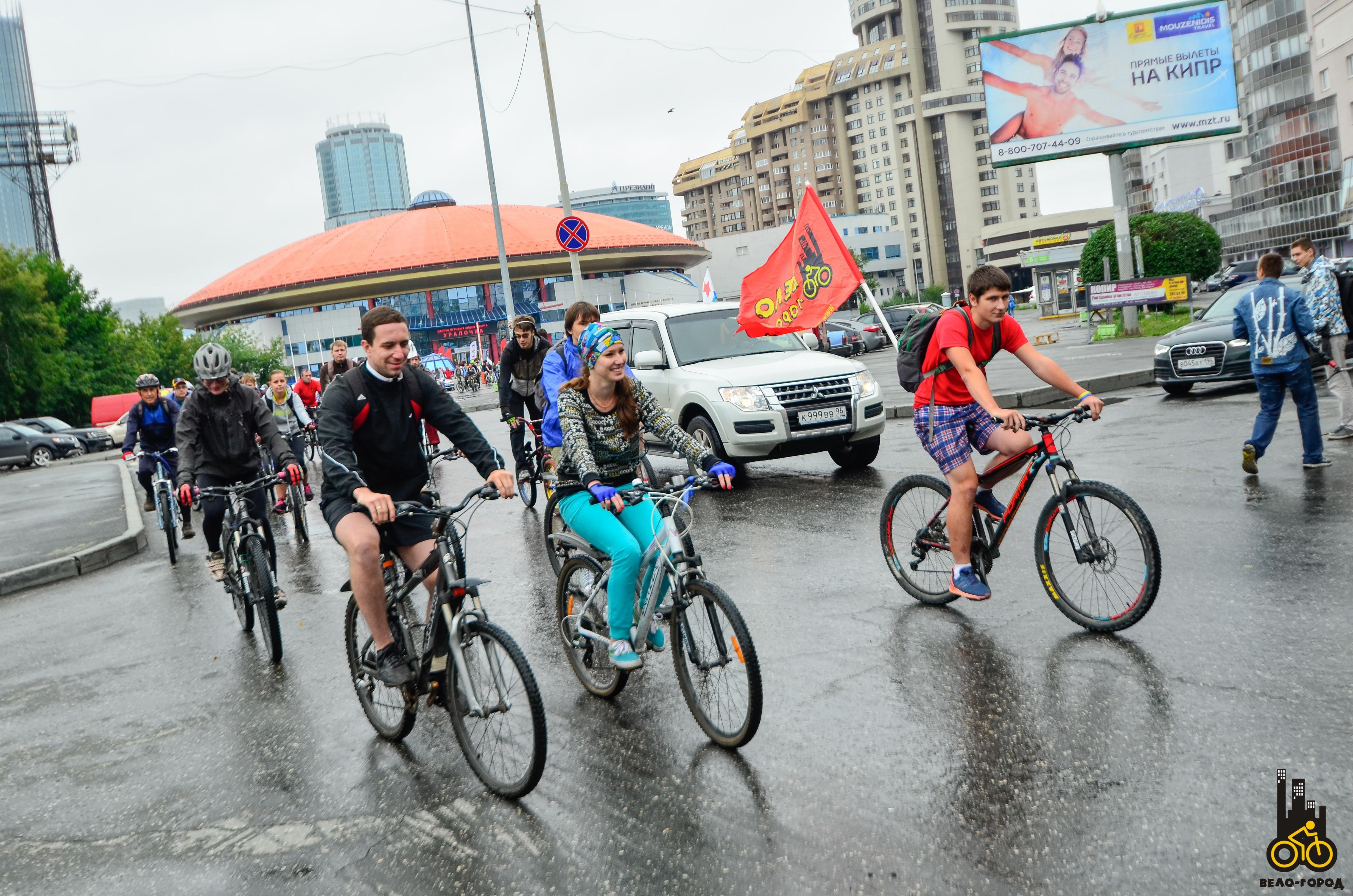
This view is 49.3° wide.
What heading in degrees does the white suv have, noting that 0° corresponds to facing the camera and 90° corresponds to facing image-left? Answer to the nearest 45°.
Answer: approximately 315°

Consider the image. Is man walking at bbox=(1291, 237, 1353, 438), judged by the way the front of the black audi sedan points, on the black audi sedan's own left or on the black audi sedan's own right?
on the black audi sedan's own left

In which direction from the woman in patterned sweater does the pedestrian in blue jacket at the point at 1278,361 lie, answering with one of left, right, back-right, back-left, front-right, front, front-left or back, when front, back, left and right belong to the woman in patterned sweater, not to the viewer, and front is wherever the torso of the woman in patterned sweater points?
left

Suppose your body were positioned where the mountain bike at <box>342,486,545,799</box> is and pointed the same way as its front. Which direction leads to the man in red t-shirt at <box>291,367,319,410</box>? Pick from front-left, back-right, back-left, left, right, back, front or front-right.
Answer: back-left

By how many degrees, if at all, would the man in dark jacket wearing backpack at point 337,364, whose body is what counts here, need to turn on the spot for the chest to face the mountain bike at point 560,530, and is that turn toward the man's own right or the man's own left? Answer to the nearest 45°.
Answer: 0° — they already face it

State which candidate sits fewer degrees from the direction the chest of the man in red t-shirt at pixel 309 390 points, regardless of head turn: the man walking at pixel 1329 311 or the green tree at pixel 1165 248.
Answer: the man walking

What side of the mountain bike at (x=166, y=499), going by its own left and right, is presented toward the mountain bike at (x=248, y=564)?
front

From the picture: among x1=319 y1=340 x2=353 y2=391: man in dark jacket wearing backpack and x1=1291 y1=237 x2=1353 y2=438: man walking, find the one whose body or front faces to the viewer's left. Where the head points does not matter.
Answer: x1=1291 y1=237 x2=1353 y2=438: man walking

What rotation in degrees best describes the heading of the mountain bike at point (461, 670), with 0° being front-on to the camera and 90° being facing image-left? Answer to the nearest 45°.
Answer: approximately 315°

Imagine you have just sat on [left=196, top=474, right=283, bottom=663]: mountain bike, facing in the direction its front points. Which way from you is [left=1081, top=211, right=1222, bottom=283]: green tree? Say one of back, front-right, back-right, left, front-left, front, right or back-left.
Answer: back-left

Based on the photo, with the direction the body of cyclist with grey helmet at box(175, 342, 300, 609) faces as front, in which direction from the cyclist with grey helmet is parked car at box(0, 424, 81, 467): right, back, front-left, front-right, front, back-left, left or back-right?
back

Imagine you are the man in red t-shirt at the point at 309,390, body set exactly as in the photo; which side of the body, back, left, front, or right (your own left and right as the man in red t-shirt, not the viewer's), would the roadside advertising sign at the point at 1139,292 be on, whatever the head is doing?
left
